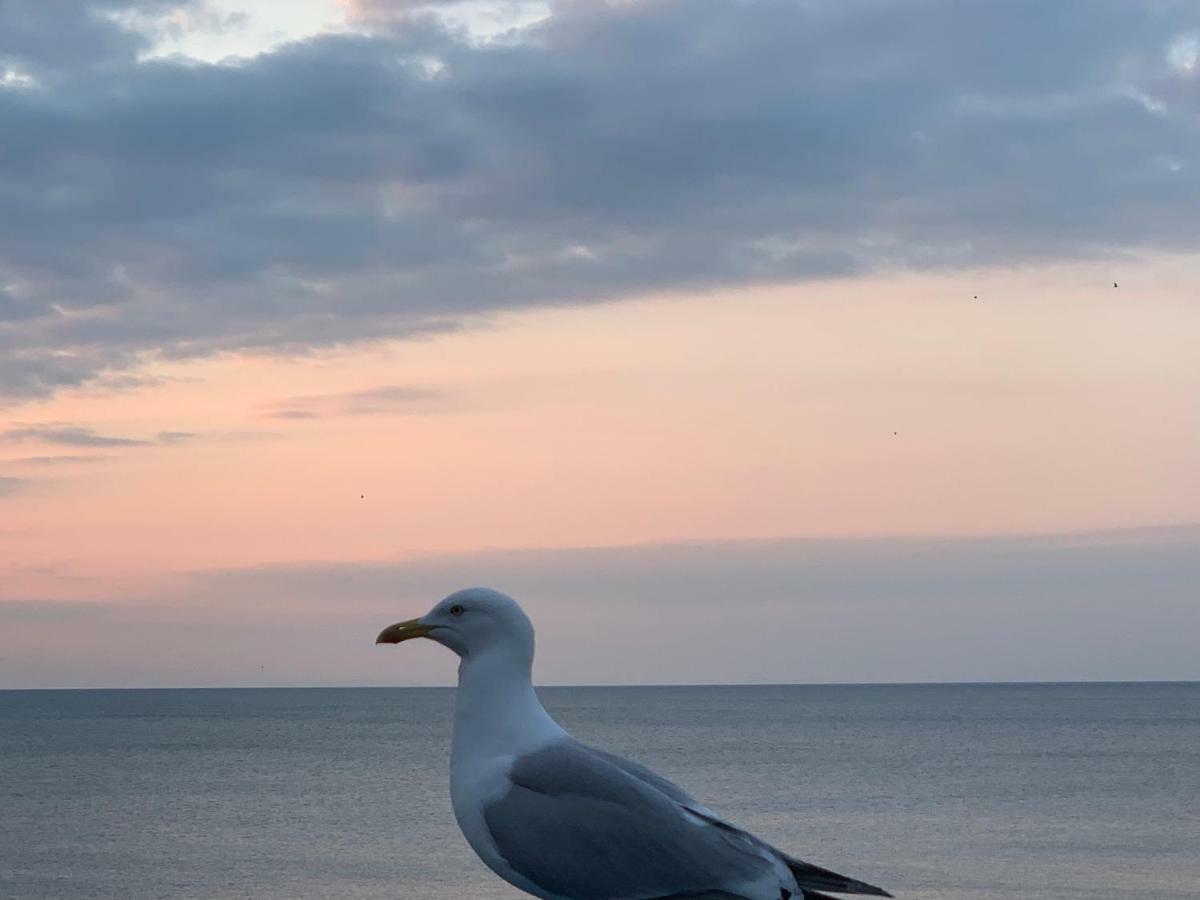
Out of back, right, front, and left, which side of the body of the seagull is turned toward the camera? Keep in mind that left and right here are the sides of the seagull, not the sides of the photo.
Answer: left
